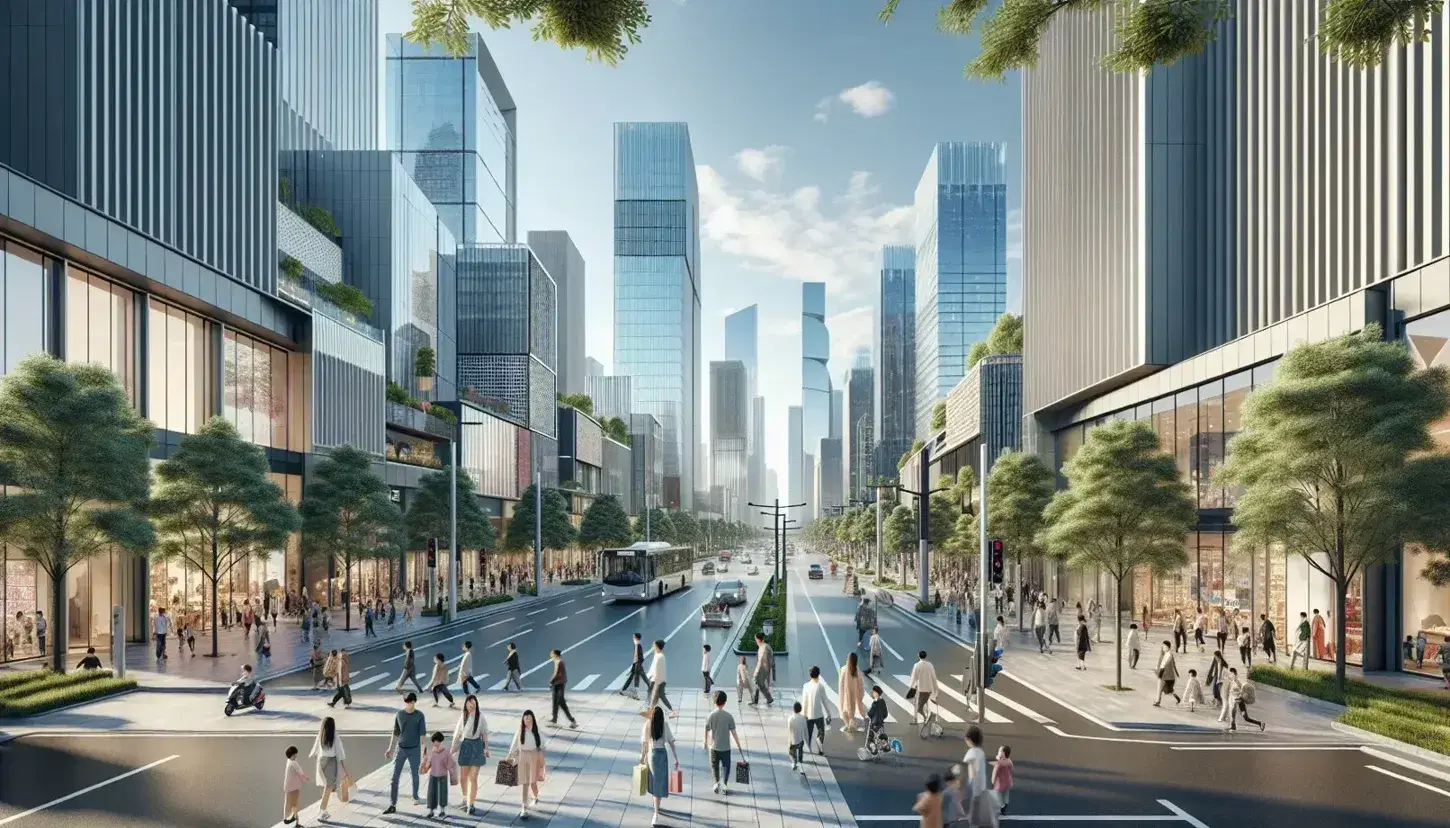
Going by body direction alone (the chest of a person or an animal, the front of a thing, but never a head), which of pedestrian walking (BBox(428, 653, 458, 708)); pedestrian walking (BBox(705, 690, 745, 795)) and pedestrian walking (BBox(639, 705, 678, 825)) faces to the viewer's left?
pedestrian walking (BBox(428, 653, 458, 708))

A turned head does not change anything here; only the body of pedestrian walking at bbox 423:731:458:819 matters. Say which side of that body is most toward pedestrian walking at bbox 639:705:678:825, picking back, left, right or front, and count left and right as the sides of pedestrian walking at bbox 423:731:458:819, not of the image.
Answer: left

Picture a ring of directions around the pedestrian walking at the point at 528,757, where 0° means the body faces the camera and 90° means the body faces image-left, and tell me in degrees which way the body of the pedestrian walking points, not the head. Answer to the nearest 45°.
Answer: approximately 0°

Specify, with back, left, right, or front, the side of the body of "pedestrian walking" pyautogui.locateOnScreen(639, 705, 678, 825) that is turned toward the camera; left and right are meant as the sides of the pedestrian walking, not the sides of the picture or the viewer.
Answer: back
